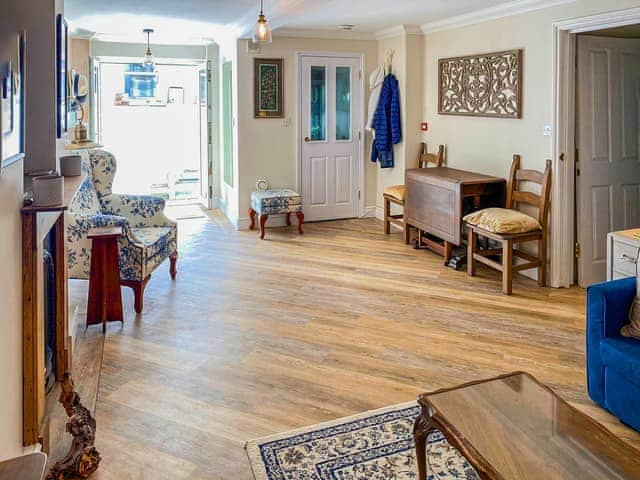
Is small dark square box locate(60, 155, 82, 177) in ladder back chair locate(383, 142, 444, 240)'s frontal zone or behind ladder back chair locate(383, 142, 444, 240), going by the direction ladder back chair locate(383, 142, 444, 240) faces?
frontal zone

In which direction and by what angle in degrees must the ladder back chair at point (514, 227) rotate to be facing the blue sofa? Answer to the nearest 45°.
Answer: approximately 45° to its left

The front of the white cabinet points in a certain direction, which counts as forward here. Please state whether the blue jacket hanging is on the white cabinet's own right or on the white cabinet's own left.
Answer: on the white cabinet's own right

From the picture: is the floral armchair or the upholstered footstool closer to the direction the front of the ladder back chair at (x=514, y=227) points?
the floral armchair

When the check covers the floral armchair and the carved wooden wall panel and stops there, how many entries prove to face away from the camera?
0

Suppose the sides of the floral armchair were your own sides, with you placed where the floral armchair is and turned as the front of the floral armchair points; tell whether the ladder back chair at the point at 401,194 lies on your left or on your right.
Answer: on your left

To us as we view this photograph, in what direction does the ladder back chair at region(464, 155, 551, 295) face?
facing the viewer and to the left of the viewer

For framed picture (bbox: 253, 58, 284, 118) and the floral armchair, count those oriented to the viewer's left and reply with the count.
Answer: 0

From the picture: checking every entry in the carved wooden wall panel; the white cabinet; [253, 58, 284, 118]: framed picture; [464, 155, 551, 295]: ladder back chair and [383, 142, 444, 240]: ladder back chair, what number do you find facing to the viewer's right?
0

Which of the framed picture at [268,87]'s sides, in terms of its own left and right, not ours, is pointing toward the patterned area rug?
front

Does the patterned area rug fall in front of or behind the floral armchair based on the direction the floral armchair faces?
in front

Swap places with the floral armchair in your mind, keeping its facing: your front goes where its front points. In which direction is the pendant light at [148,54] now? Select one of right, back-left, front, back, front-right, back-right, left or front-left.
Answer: back-left
